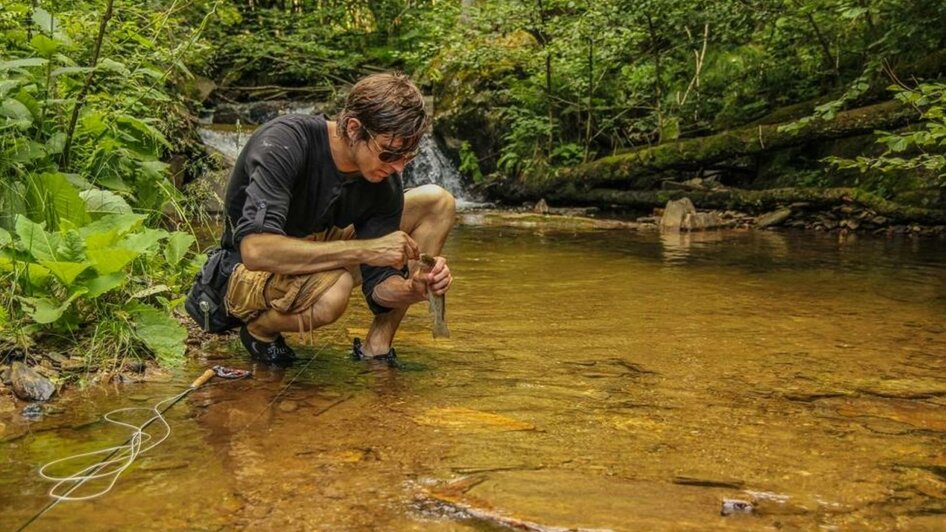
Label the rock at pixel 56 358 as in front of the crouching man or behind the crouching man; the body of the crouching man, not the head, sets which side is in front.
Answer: behind

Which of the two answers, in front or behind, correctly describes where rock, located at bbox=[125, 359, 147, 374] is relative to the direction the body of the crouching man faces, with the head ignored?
behind

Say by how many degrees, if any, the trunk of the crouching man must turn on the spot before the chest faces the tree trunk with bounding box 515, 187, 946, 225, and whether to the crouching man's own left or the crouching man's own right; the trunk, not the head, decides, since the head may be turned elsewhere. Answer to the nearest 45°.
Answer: approximately 90° to the crouching man's own left

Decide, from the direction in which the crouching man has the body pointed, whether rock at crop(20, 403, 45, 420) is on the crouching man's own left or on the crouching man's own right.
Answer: on the crouching man's own right

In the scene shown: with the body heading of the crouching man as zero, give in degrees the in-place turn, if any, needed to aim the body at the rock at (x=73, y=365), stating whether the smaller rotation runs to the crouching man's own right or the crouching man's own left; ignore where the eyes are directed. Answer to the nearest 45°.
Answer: approximately 135° to the crouching man's own right

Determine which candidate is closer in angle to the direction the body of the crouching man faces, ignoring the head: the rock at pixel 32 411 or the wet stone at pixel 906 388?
the wet stone

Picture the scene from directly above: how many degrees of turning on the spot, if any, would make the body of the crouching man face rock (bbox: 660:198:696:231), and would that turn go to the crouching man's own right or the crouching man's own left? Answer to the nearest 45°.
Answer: approximately 90° to the crouching man's own left

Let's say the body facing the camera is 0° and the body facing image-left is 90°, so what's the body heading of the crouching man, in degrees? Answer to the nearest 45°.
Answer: approximately 315°

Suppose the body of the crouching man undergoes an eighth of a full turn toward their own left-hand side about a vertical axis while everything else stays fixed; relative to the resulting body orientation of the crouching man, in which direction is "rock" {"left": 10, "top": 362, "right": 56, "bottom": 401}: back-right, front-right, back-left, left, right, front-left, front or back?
back
